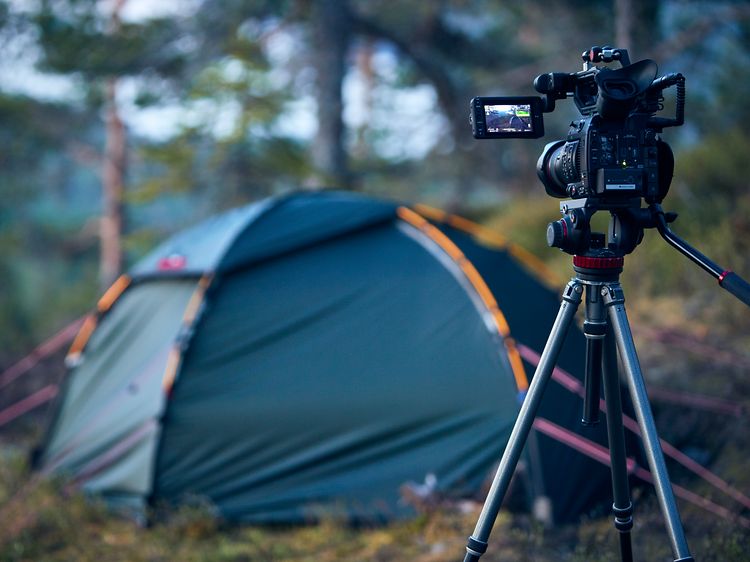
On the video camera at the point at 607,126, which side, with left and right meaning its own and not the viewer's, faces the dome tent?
front

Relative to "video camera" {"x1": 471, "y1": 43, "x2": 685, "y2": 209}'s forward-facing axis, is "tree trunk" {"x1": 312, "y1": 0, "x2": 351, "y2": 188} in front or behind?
in front

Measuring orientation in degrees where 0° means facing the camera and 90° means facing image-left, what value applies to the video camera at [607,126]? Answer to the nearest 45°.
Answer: approximately 135°

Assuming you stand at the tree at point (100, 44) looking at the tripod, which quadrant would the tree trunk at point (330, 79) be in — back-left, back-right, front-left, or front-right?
front-left

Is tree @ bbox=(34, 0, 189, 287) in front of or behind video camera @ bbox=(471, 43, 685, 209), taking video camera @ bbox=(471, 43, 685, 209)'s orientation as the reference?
in front
